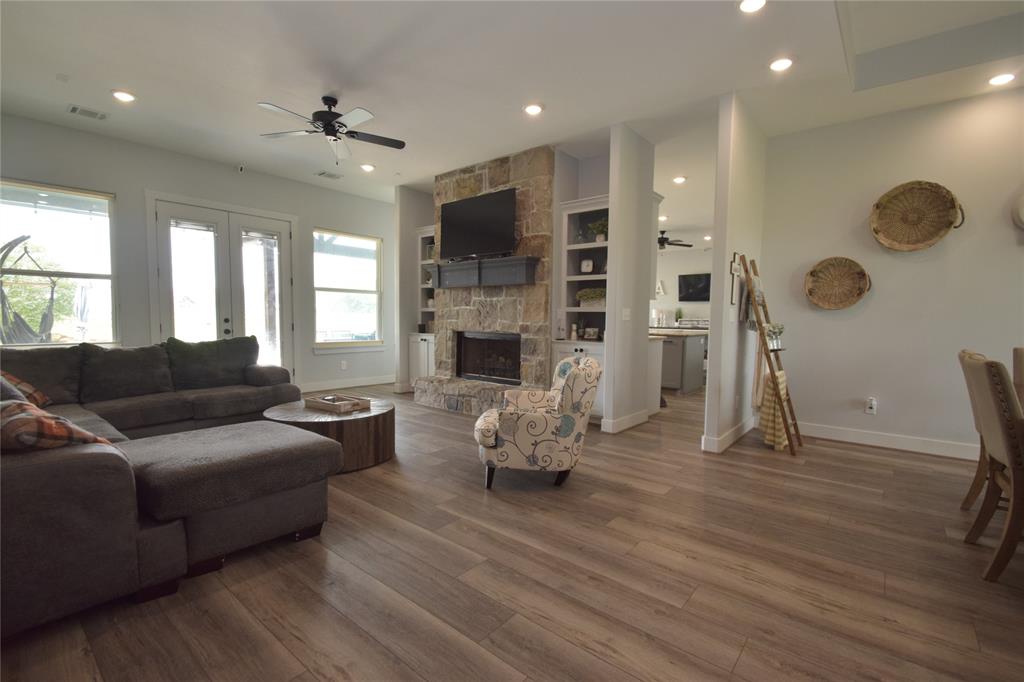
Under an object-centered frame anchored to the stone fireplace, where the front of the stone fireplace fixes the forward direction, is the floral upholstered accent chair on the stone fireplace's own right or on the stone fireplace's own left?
on the stone fireplace's own left

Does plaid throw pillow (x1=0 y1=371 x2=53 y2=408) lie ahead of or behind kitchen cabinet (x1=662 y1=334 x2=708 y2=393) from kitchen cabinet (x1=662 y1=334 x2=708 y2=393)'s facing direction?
ahead

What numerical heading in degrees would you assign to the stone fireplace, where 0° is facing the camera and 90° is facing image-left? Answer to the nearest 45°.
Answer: approximately 45°

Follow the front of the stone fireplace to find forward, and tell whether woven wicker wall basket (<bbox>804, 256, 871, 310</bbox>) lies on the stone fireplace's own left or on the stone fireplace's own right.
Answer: on the stone fireplace's own left

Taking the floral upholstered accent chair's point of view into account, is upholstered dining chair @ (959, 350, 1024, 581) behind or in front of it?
behind

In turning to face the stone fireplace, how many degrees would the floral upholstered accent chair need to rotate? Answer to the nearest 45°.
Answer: approximately 90° to its right

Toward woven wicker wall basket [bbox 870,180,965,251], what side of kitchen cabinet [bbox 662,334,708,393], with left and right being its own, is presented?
left

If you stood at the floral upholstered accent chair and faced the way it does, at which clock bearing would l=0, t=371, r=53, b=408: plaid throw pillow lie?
The plaid throw pillow is roughly at 12 o'clock from the floral upholstered accent chair.

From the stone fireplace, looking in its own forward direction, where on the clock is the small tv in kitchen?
The small tv in kitchen is roughly at 6 o'clock from the stone fireplace.
